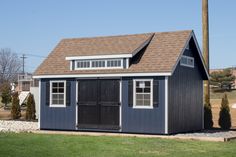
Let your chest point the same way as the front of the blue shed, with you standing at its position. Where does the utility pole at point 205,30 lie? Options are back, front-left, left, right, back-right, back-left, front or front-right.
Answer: back

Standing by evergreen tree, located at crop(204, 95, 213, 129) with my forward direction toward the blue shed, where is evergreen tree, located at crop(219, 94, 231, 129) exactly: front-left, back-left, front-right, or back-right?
back-left

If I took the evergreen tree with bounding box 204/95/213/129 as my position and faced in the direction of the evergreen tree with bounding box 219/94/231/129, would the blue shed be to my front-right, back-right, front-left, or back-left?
back-right
